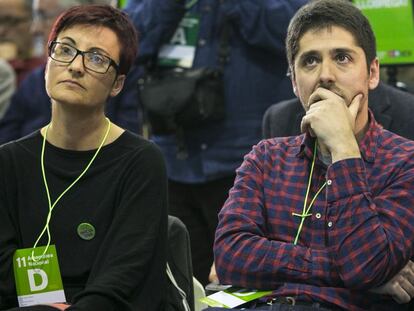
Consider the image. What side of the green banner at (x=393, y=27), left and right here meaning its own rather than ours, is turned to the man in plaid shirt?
front

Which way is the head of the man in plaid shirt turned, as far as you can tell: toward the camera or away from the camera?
toward the camera

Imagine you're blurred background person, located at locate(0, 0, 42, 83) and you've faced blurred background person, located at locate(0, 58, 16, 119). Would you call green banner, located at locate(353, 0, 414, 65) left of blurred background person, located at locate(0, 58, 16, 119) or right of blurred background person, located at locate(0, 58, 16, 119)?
left

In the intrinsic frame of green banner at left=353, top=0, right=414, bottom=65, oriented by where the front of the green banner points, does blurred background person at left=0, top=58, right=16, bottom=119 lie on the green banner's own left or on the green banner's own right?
on the green banner's own right

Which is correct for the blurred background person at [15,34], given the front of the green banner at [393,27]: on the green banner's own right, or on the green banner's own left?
on the green banner's own right

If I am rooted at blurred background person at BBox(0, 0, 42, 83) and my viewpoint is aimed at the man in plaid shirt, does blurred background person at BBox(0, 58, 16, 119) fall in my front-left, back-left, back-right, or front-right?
front-right

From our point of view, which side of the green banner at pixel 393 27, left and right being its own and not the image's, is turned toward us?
front
